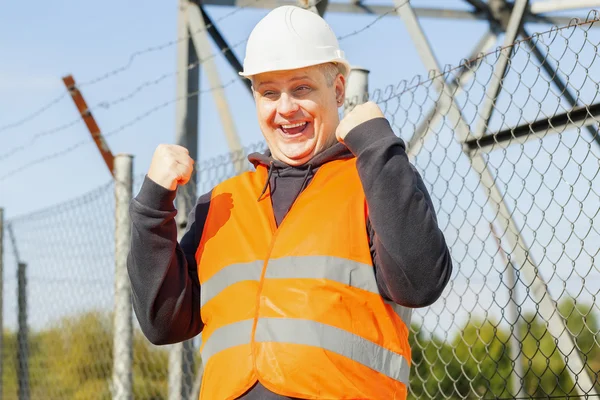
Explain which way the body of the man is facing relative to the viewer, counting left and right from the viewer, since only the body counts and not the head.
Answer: facing the viewer and to the left of the viewer

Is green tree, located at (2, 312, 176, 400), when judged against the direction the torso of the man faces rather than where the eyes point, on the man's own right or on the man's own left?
on the man's own right

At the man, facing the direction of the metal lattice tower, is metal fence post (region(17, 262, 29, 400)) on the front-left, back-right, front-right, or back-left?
front-left

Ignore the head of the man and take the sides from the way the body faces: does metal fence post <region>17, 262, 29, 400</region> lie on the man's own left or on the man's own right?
on the man's own right

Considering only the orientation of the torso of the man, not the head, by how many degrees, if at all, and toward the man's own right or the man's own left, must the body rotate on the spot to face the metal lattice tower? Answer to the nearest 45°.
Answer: approximately 180°

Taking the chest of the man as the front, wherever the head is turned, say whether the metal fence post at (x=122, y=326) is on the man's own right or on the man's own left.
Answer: on the man's own right
